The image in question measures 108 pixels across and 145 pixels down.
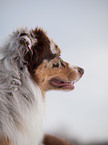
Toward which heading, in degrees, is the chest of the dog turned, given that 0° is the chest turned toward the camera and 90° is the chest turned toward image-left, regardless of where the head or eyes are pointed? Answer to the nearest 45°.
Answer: approximately 270°
